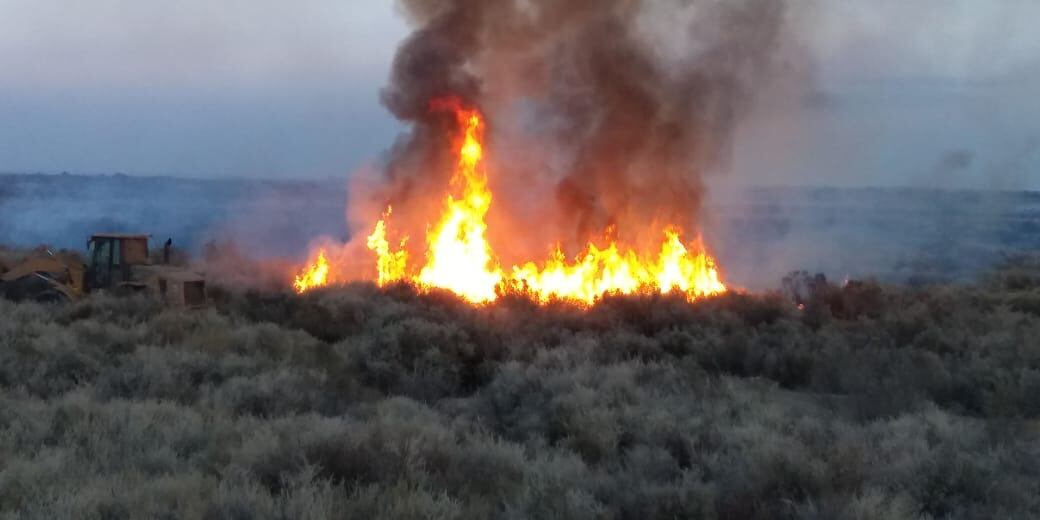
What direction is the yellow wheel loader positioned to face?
to the viewer's left
